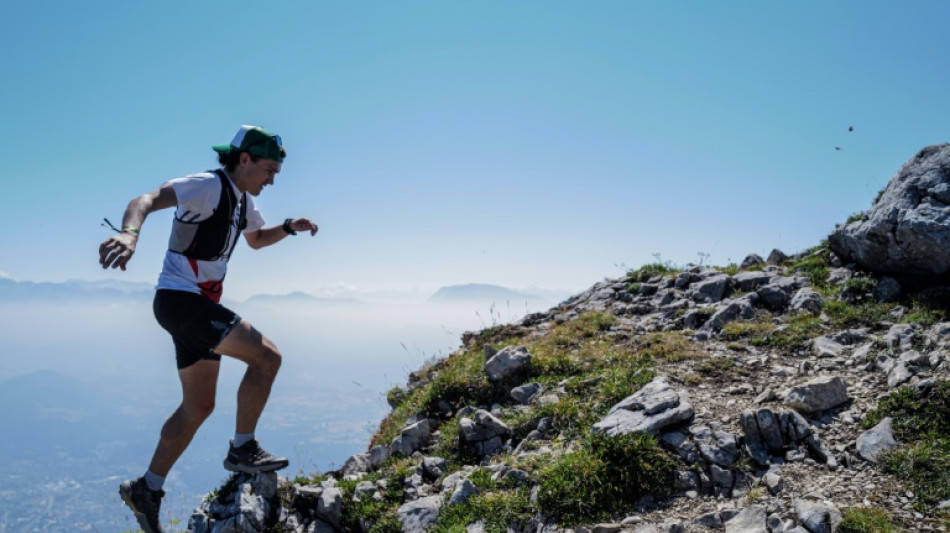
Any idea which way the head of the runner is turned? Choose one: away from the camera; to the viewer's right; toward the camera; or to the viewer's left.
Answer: to the viewer's right

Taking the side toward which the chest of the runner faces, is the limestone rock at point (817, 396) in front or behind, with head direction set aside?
in front

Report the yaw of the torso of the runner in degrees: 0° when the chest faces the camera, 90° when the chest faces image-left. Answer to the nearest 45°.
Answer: approximately 270°

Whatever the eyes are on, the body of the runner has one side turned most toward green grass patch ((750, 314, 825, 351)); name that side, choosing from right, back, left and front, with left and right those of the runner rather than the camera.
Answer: front

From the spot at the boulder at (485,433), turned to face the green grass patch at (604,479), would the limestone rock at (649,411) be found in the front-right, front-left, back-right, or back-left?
front-left
